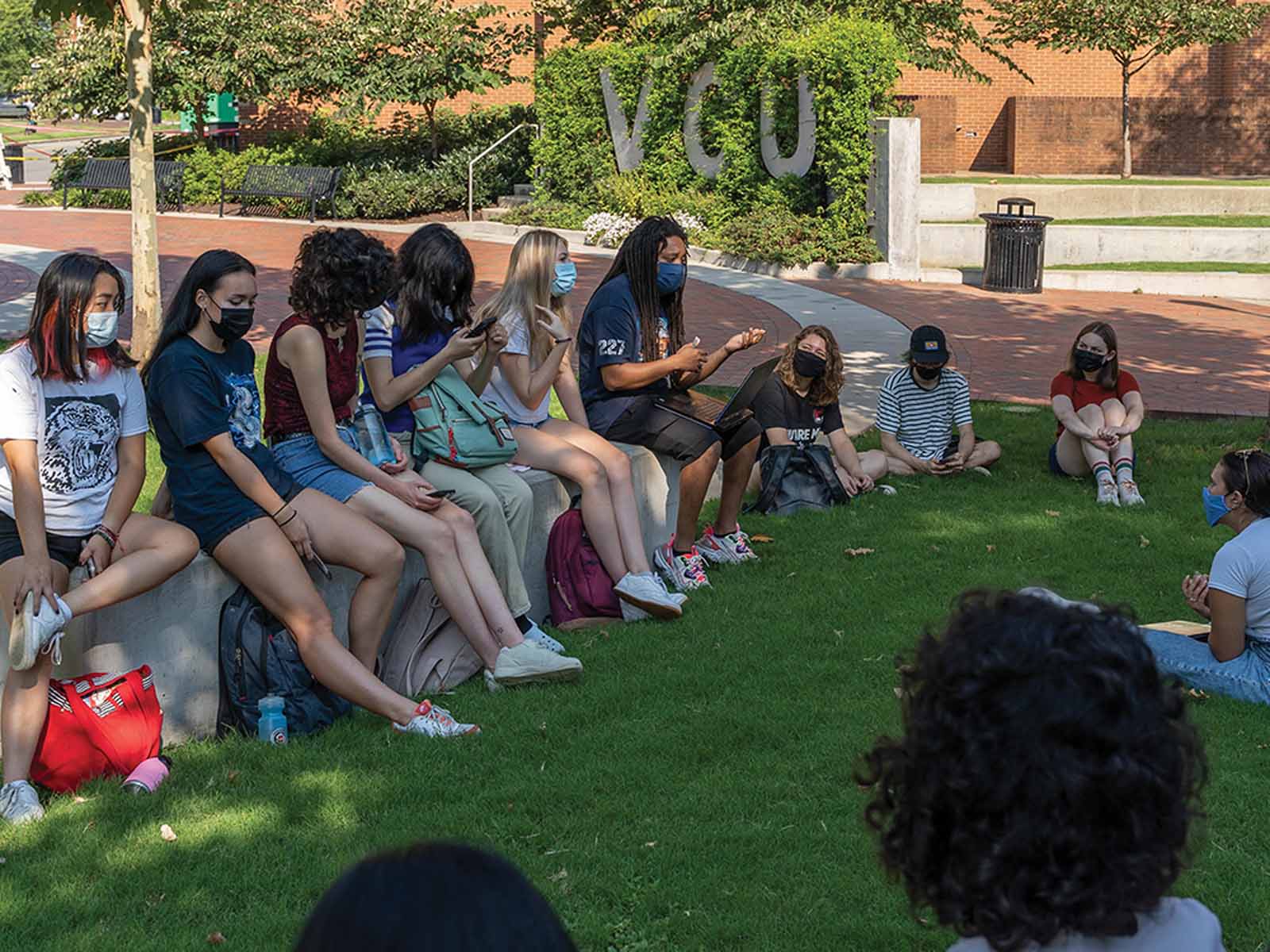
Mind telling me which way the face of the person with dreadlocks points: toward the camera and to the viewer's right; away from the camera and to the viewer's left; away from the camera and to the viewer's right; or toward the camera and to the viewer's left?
toward the camera and to the viewer's right

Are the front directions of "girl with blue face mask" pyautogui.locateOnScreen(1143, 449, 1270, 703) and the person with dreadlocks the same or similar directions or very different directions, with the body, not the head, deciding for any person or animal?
very different directions

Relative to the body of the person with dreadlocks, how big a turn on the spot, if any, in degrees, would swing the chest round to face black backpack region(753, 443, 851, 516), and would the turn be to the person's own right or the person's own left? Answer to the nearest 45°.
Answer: approximately 90° to the person's own left

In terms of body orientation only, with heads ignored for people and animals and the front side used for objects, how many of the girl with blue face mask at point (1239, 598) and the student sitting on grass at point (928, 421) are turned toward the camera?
1

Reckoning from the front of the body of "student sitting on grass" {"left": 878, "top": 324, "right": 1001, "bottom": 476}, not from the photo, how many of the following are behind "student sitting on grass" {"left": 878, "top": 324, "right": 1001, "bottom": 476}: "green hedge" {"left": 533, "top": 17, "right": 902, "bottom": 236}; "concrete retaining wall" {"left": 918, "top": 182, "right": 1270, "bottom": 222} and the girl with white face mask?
2

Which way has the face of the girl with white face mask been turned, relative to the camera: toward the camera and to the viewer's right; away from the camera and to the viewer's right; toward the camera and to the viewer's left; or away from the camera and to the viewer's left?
toward the camera and to the viewer's right

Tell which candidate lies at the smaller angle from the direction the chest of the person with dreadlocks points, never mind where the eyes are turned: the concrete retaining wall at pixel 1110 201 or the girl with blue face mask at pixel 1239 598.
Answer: the girl with blue face mask

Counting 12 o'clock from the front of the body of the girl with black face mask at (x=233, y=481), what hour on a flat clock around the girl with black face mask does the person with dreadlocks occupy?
The person with dreadlocks is roughly at 9 o'clock from the girl with black face mask.

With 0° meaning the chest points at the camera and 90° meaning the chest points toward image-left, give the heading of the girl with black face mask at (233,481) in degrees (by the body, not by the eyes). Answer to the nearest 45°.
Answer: approximately 315°

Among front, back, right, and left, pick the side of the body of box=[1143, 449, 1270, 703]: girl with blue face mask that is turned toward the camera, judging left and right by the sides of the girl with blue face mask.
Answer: left

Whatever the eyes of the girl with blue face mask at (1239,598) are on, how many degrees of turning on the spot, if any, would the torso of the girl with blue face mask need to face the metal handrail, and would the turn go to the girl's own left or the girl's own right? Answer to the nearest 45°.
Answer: approximately 45° to the girl's own right

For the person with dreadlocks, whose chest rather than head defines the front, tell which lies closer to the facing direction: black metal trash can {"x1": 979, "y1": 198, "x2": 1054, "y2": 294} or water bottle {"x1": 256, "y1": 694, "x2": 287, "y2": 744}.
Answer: the water bottle

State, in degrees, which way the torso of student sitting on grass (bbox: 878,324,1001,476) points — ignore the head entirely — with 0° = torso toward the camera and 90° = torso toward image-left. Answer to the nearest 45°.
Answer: approximately 0°

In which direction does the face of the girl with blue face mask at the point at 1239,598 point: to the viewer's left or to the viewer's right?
to the viewer's left

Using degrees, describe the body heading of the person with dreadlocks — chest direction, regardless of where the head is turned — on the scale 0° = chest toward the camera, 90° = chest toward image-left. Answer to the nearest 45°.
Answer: approximately 315°

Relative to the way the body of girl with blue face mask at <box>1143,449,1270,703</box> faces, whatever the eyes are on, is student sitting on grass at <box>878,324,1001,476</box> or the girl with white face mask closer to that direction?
the girl with white face mask

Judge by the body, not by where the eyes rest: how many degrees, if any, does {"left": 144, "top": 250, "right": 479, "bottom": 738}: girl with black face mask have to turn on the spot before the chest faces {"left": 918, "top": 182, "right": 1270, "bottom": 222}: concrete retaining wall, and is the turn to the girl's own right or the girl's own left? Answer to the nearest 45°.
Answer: approximately 90° to the girl's own left
